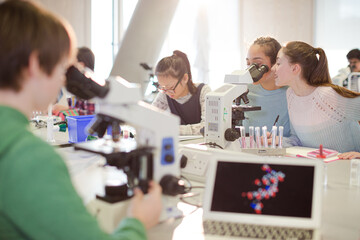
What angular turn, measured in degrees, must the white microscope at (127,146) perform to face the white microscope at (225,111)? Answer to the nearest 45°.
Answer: approximately 135° to its right

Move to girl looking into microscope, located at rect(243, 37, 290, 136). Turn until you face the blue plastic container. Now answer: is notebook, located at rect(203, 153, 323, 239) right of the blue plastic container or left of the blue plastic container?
left

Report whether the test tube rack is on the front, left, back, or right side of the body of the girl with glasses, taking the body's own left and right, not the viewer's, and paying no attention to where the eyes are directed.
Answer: left

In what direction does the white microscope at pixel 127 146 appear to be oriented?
to the viewer's left

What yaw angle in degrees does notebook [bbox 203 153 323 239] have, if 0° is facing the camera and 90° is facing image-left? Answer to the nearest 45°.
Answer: approximately 0°

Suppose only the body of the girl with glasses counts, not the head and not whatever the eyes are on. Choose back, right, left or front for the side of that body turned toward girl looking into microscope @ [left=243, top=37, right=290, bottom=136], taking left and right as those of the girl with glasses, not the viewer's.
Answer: left

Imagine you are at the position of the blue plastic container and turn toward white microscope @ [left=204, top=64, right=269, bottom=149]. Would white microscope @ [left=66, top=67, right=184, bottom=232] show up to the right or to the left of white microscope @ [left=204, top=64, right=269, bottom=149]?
right

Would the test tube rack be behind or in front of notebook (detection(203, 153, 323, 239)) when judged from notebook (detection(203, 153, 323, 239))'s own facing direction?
behind

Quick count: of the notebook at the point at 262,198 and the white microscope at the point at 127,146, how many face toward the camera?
1
